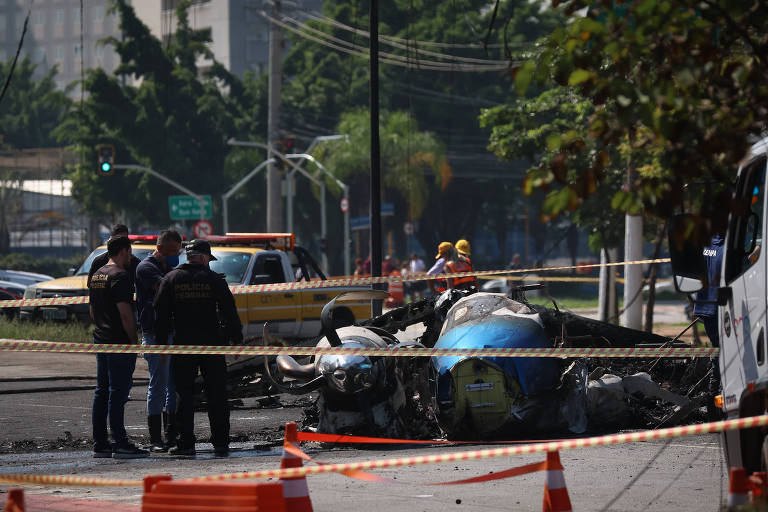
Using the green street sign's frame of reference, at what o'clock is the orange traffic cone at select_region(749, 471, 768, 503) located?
The orange traffic cone is roughly at 12 o'clock from the green street sign.

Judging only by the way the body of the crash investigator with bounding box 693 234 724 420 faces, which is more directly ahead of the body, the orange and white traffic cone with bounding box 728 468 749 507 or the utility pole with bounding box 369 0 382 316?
the utility pole

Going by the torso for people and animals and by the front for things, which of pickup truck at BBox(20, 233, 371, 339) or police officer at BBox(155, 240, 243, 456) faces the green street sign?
the police officer

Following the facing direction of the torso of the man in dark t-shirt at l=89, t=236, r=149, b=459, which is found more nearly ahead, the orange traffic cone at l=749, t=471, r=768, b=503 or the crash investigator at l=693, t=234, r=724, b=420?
the crash investigator

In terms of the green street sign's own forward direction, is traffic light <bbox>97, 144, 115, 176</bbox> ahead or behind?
ahead

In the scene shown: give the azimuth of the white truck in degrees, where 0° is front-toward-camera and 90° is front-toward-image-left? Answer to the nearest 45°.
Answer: approximately 45°

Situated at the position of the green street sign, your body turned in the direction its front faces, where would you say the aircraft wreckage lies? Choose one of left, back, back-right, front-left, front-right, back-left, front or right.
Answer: front

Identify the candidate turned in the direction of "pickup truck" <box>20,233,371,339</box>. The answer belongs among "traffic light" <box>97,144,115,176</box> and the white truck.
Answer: the traffic light

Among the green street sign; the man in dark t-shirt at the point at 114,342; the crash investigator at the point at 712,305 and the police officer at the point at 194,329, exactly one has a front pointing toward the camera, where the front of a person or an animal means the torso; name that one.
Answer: the green street sign

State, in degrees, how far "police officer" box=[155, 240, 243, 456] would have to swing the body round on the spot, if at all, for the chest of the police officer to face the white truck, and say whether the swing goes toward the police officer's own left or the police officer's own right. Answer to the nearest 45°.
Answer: approximately 135° to the police officer's own right

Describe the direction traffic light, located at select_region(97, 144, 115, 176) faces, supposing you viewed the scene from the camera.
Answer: facing the viewer

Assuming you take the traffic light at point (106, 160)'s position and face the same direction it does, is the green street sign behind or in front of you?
behind

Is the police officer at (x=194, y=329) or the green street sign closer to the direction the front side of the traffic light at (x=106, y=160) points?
the police officer

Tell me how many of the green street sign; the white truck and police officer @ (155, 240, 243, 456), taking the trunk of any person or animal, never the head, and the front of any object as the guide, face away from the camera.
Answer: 1
